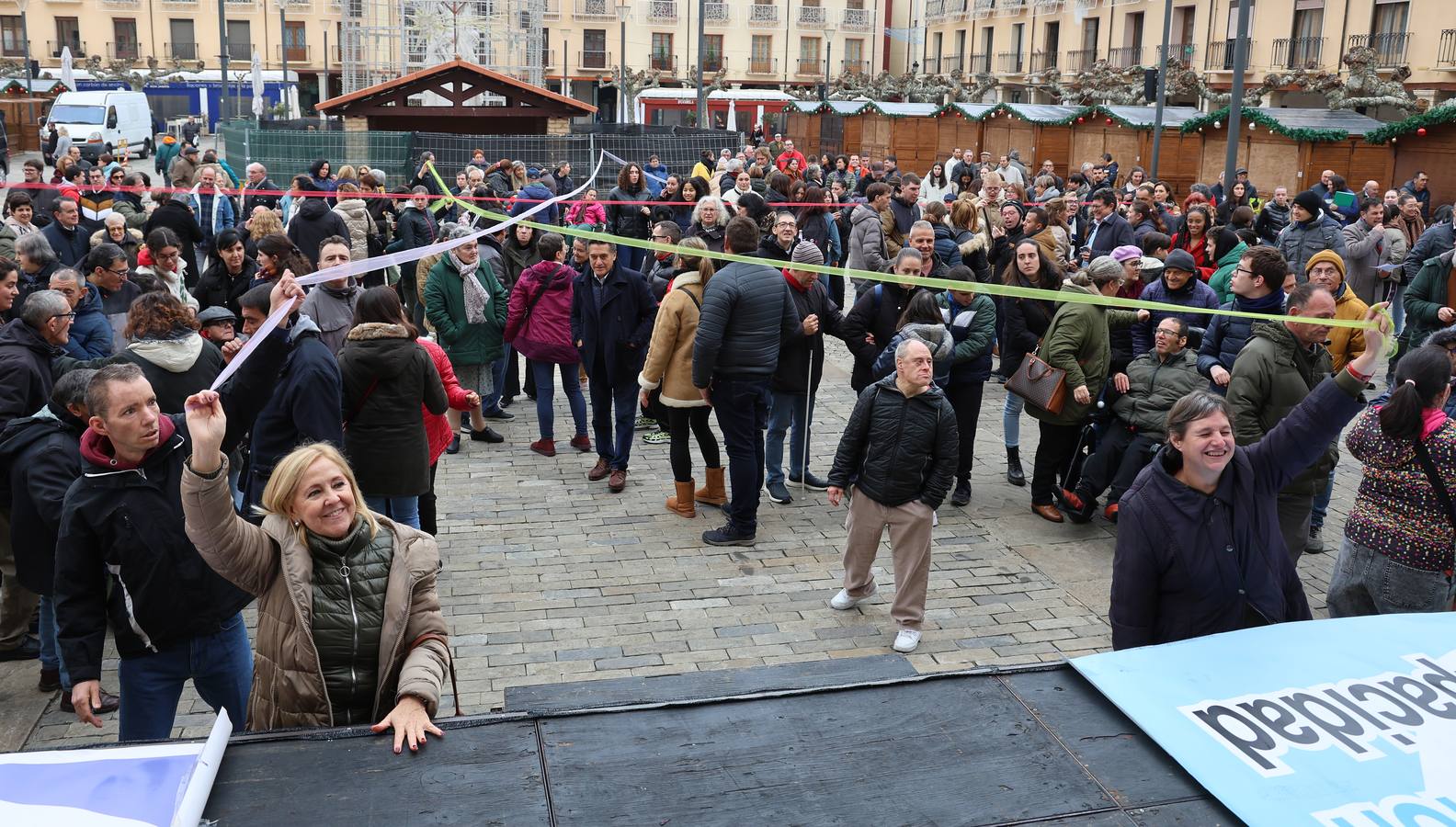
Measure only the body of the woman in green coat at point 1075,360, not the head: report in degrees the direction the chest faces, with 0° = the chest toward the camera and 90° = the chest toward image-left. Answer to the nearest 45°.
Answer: approximately 270°

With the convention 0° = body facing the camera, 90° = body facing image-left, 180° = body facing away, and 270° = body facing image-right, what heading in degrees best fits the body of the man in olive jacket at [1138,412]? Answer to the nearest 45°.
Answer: approximately 45°

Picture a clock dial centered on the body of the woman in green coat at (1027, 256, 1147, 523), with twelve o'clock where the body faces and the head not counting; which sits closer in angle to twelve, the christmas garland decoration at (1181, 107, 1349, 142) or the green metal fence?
the christmas garland decoration

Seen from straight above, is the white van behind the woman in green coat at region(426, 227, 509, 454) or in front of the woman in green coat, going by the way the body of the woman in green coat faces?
behind

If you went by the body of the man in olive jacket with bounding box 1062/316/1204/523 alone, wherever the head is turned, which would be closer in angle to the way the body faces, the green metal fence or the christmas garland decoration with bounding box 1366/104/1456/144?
the green metal fence
